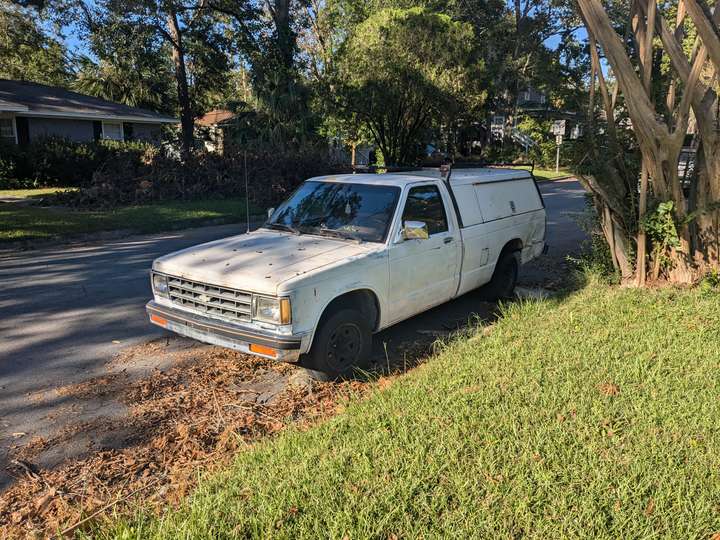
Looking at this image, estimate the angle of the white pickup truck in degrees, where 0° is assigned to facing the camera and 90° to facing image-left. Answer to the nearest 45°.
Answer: approximately 45°

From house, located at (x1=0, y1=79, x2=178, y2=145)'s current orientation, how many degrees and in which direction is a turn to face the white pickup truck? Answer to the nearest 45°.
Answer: approximately 45° to its right

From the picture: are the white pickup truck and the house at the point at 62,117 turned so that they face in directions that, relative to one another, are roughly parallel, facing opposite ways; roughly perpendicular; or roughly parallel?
roughly perpendicular

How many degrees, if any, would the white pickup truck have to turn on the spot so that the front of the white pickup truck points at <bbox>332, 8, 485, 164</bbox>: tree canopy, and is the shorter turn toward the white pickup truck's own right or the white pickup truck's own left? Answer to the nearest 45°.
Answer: approximately 135° to the white pickup truck's own right

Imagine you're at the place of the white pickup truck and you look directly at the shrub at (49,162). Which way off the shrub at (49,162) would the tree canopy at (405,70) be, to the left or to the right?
right
